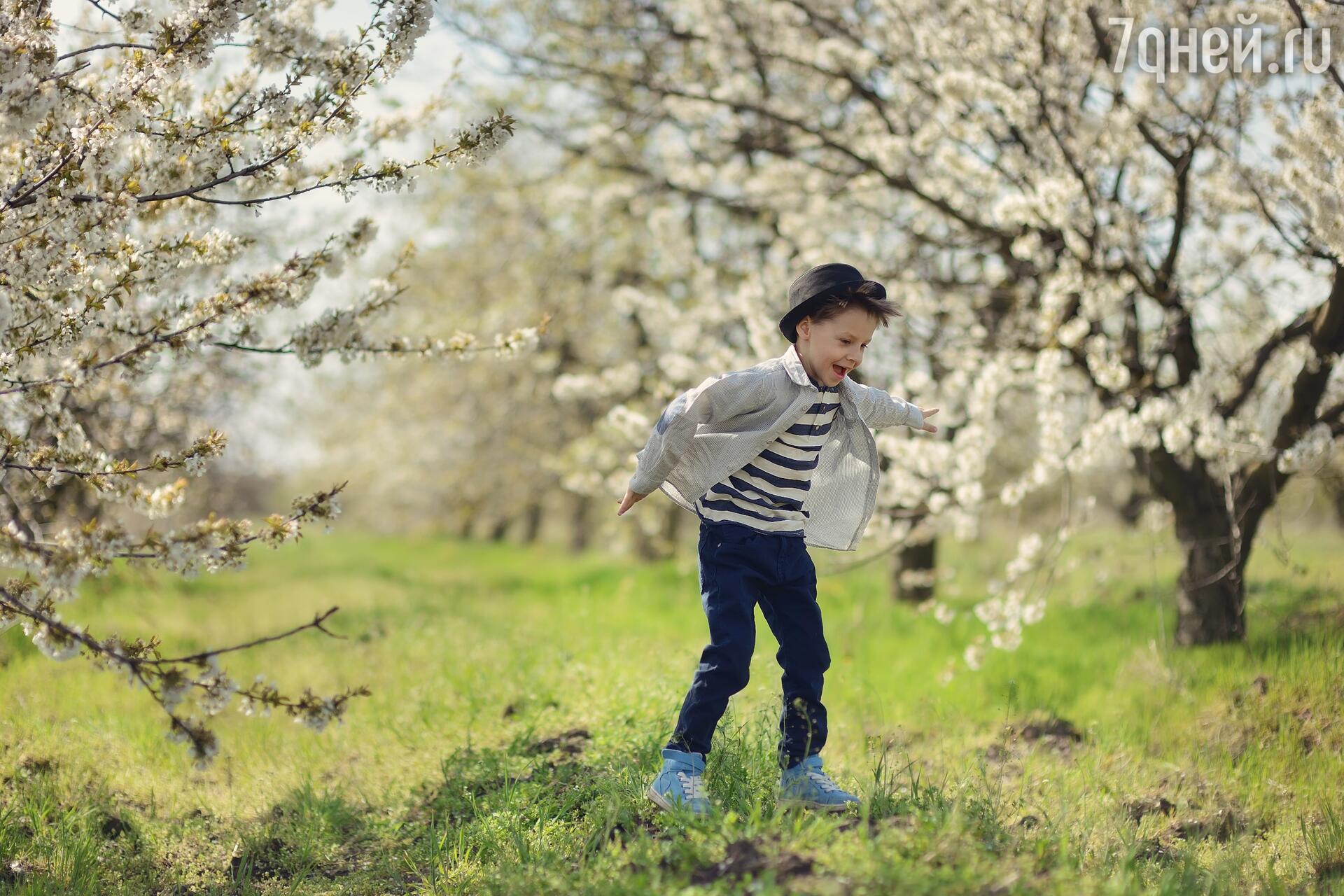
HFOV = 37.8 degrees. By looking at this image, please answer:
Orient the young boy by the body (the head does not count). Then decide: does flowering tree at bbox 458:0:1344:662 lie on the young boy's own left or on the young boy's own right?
on the young boy's own left

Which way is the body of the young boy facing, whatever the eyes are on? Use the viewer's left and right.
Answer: facing the viewer and to the right of the viewer

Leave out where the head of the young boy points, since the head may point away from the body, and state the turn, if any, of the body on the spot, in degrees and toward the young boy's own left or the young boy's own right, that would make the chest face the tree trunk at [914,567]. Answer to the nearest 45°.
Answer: approximately 135° to the young boy's own left

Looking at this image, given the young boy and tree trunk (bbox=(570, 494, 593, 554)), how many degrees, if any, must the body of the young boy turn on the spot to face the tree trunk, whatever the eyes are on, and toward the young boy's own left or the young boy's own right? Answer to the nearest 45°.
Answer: approximately 135° to the young boy's own left

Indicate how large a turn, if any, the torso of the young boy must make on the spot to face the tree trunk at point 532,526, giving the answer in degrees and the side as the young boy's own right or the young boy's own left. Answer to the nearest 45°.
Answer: approximately 135° to the young boy's own left

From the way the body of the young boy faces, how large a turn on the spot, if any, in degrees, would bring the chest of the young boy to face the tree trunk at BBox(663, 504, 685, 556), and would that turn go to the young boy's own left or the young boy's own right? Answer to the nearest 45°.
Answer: approximately 135° to the young boy's own left
